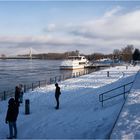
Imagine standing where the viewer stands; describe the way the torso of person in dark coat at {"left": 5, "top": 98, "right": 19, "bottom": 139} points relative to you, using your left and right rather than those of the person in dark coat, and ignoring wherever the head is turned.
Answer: facing away from the viewer and to the left of the viewer
